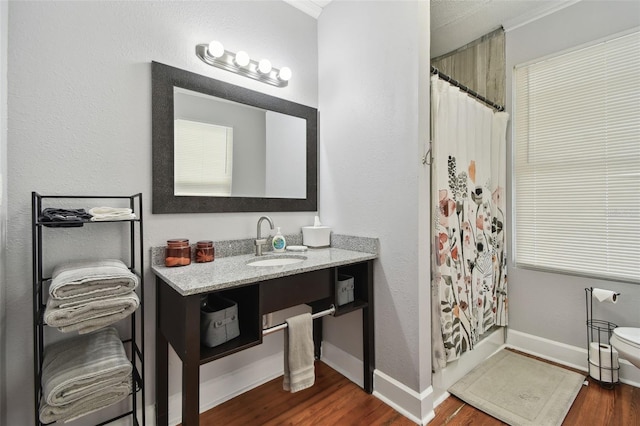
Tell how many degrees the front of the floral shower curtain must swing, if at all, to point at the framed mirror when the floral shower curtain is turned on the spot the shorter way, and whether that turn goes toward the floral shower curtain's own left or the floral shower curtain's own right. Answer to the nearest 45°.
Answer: approximately 90° to the floral shower curtain's own right

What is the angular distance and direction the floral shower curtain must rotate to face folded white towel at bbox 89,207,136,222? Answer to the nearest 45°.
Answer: approximately 90° to its right

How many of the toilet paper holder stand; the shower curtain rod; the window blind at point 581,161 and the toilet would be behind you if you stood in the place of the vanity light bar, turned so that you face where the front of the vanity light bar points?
0

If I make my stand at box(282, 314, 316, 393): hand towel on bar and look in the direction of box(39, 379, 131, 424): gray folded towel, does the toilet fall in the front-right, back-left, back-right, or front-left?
back-left

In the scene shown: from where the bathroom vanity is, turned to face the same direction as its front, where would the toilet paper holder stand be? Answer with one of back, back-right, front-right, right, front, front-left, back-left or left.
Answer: front-left

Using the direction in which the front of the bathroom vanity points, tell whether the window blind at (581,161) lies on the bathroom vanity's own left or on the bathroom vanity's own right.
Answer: on the bathroom vanity's own left

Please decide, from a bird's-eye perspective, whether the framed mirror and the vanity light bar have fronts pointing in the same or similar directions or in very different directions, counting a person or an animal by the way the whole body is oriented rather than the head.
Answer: same or similar directions

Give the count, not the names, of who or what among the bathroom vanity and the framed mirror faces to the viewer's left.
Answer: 0

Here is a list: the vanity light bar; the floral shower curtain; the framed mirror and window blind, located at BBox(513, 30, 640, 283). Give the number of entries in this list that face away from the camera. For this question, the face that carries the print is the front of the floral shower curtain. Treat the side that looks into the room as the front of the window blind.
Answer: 0

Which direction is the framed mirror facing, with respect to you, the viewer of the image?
facing the viewer and to the right of the viewer

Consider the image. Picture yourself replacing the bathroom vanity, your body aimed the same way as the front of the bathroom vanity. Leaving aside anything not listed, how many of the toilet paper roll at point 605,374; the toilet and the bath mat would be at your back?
0

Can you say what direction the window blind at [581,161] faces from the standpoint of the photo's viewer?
facing the viewer and to the left of the viewer

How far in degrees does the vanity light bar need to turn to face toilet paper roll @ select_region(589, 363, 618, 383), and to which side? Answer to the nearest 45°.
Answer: approximately 45° to its left

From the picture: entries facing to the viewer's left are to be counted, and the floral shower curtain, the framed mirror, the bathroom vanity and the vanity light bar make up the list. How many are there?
0

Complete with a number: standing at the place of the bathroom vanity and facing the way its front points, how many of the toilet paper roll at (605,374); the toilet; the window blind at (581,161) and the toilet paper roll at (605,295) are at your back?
0

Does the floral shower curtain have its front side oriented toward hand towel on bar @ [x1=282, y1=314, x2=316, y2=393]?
no

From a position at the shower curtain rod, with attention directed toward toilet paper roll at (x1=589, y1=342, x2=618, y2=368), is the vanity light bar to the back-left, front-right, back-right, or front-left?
back-right

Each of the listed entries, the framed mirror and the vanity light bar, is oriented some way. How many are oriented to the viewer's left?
0
